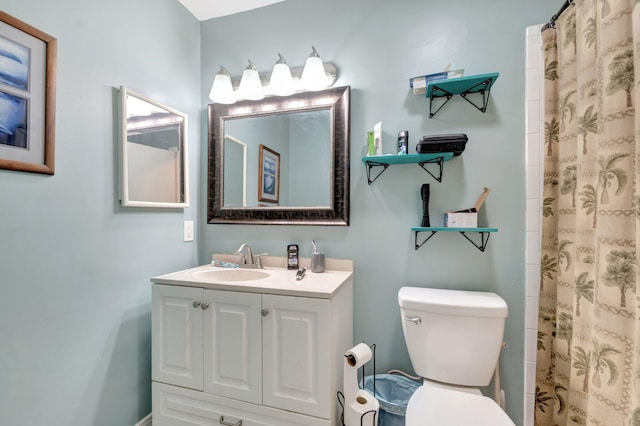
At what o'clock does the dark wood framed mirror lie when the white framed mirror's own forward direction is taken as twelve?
The dark wood framed mirror is roughly at 11 o'clock from the white framed mirror.

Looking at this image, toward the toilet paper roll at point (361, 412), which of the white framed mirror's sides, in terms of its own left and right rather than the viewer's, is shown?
front

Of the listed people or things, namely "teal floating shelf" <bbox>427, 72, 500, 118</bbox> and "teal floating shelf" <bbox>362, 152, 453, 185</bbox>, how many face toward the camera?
2

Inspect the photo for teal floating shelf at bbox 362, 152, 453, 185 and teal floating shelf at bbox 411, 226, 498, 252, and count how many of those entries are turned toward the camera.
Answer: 2

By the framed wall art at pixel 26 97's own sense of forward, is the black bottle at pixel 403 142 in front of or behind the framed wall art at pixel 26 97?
in front

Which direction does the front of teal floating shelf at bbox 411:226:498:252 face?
toward the camera

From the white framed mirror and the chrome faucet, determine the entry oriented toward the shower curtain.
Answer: the white framed mirror

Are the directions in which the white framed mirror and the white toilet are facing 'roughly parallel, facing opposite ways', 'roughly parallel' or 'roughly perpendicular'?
roughly perpendicular

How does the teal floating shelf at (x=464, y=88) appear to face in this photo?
toward the camera

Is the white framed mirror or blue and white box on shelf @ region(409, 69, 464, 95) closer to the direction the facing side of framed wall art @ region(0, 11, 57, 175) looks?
the blue and white box on shelf

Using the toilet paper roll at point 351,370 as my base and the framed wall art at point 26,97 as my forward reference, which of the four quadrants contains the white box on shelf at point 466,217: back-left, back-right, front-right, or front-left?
back-right

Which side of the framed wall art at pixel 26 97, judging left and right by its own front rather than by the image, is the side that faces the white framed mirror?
left

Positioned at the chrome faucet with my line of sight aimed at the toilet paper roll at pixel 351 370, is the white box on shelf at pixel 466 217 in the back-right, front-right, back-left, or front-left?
front-left

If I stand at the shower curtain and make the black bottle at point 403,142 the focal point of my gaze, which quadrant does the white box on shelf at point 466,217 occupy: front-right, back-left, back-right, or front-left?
front-right

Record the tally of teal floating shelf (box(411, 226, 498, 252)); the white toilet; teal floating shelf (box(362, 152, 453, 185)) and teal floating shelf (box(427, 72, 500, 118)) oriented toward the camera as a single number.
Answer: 4
